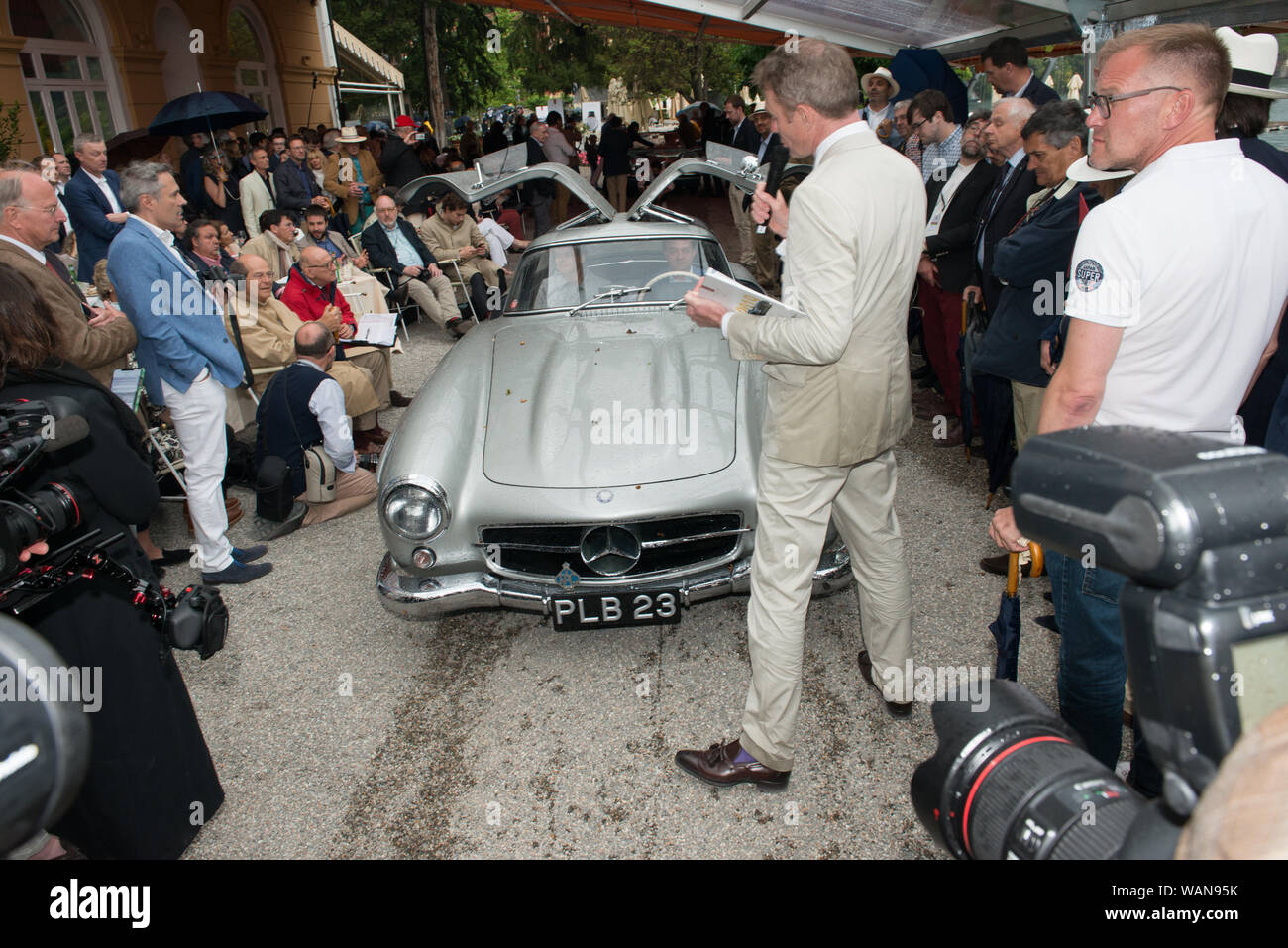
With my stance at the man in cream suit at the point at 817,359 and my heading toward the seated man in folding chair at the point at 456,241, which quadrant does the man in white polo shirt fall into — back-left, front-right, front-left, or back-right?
back-right

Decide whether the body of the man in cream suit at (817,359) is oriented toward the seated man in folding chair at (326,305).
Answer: yes

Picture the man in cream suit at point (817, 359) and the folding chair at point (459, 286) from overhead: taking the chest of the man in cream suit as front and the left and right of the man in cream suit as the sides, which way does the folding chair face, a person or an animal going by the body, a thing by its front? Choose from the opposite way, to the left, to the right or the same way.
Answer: the opposite way

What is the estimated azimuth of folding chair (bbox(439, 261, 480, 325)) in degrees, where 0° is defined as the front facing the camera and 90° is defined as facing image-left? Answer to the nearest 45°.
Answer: approximately 315°

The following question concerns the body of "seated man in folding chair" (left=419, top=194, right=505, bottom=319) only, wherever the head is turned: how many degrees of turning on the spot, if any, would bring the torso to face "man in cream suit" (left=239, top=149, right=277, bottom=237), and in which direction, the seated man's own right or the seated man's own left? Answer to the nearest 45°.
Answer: approximately 135° to the seated man's own right

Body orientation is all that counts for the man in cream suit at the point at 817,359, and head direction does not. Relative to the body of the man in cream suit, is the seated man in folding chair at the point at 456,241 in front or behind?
in front

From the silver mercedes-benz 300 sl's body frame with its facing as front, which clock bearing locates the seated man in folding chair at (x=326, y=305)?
The seated man in folding chair is roughly at 3 o'clock from the silver mercedes-benz 300 sl.

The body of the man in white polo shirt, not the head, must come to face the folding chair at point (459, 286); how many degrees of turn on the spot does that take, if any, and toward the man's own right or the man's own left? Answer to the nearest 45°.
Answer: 0° — they already face it

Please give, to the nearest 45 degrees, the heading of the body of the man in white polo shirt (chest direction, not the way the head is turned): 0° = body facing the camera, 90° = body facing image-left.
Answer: approximately 135°

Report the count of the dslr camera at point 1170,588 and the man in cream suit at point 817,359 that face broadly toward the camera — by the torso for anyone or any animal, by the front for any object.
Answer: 0

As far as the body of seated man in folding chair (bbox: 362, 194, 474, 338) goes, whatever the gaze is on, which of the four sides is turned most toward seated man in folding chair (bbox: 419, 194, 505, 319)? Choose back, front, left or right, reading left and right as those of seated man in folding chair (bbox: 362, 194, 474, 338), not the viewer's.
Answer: left

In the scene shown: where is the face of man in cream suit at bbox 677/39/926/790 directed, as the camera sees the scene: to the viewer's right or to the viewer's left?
to the viewer's left

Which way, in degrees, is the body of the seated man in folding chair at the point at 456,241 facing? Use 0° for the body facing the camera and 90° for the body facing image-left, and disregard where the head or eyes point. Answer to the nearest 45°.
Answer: approximately 315°

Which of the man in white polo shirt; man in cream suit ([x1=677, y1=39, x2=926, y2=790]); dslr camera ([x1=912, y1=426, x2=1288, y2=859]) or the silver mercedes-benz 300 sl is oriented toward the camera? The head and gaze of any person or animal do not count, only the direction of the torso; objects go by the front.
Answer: the silver mercedes-benz 300 sl

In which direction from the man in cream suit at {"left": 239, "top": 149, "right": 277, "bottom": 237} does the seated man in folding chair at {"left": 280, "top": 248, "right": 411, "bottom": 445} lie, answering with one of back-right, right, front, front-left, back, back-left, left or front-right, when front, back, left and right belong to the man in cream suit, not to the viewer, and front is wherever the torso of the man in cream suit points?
front-right
